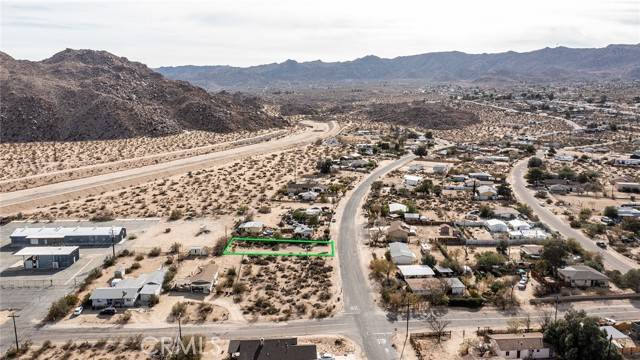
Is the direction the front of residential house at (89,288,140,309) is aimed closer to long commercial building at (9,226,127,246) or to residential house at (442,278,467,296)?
the residential house

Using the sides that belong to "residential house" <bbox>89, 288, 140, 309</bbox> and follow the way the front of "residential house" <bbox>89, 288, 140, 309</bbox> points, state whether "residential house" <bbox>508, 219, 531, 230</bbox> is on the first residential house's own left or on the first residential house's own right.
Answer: on the first residential house's own left

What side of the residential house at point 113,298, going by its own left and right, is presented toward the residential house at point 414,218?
left

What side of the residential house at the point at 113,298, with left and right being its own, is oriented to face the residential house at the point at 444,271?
left

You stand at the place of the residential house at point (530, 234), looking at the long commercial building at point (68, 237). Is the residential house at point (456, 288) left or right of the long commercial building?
left

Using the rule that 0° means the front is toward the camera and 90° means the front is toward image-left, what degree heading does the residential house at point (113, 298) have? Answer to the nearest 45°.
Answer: approximately 0°

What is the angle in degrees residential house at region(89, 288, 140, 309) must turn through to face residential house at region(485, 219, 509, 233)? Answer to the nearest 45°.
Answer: approximately 90° to its left

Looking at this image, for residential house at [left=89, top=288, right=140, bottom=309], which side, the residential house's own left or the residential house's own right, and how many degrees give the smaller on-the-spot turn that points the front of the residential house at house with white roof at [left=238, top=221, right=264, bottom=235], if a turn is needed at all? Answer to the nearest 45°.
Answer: approximately 135° to the residential house's own left

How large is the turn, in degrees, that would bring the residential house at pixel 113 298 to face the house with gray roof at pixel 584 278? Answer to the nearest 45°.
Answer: approximately 90° to its left

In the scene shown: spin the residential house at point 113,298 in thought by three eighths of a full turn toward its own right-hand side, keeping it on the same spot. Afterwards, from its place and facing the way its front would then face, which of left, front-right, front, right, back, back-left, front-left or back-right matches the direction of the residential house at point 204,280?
back-right

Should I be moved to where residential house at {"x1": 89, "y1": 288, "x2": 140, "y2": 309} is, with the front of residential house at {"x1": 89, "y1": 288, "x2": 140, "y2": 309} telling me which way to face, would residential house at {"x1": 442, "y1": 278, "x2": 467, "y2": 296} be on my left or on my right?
on my left

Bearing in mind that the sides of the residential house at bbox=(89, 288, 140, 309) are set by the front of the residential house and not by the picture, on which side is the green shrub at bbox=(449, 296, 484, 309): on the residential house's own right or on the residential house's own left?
on the residential house's own left
